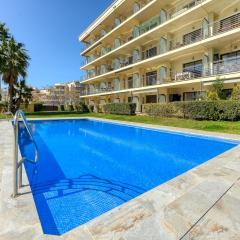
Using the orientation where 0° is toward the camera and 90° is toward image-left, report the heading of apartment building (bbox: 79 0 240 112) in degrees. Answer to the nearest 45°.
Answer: approximately 45°

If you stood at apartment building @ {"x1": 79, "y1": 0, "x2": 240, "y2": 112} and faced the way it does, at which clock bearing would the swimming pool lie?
The swimming pool is roughly at 11 o'clock from the apartment building.

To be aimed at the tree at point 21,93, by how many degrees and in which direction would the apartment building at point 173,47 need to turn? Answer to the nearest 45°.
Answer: approximately 45° to its right

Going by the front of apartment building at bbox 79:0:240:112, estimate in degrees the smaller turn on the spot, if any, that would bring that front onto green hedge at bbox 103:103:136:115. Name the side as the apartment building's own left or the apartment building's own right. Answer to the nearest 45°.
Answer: approximately 90° to the apartment building's own right

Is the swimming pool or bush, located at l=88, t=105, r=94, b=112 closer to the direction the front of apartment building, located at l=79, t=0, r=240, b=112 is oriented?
the swimming pool

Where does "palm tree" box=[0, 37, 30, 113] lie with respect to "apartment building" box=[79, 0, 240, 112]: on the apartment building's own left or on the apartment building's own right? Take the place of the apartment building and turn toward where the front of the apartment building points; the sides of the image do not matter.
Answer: on the apartment building's own right
